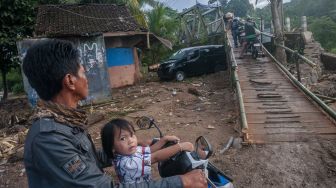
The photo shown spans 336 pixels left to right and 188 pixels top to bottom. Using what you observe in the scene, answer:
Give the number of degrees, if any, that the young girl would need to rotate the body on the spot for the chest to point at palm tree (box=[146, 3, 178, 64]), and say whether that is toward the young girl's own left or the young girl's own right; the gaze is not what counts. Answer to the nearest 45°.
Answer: approximately 90° to the young girl's own left

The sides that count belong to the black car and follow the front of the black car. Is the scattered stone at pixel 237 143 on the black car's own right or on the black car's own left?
on the black car's own left

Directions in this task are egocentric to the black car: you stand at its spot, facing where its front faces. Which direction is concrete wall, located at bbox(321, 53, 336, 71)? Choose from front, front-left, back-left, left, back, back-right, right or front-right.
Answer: back-left

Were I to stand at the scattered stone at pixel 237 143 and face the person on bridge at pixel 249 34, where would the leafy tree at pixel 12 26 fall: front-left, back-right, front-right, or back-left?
front-left

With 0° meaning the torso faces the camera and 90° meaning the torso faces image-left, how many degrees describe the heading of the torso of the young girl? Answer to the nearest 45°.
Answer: approximately 270°

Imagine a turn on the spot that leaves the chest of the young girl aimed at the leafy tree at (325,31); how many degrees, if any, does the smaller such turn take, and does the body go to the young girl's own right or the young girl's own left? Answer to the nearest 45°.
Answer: approximately 45° to the young girl's own left

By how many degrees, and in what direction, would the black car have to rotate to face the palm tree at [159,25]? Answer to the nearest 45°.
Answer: approximately 135° to its right

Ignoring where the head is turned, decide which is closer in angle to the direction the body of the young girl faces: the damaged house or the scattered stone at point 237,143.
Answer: the scattered stone
